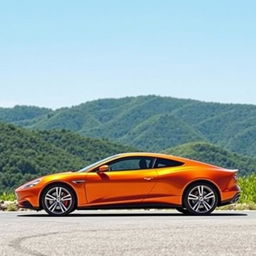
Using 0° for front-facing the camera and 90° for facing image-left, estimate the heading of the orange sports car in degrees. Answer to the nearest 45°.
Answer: approximately 90°
